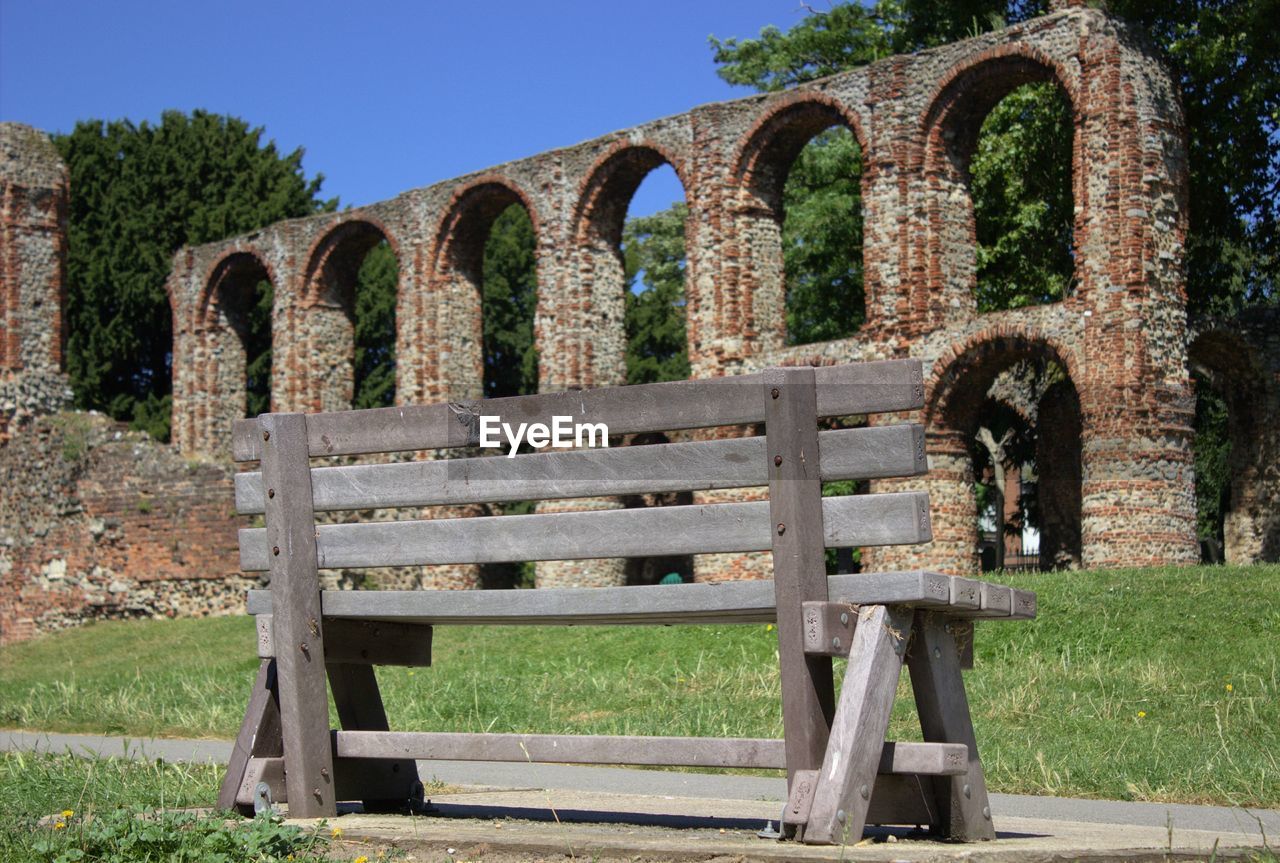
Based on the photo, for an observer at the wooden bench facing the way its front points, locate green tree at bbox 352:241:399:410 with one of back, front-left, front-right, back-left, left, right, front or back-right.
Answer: front-left

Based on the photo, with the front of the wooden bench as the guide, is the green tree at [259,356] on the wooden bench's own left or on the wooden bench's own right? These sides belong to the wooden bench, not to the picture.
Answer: on the wooden bench's own left

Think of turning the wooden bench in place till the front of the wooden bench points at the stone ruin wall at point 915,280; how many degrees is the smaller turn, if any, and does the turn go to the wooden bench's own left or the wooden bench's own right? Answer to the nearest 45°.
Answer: approximately 45° to the wooden bench's own left

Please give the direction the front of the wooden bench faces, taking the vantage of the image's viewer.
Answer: facing away from the viewer and to the right of the viewer

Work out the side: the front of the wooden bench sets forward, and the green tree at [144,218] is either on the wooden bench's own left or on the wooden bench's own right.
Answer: on the wooden bench's own left

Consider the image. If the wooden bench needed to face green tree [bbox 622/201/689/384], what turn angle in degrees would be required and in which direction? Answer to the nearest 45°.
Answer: approximately 45° to its left

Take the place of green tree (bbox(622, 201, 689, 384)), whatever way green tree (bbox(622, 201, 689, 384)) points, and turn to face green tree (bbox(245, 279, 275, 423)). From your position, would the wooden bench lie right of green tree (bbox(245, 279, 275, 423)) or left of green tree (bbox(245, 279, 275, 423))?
left
